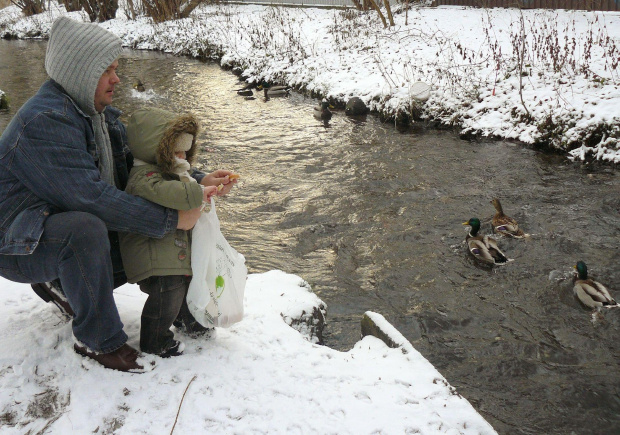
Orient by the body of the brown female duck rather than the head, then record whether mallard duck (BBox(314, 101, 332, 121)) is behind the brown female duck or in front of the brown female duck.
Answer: in front

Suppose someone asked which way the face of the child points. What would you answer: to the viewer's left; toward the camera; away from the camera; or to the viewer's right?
to the viewer's right

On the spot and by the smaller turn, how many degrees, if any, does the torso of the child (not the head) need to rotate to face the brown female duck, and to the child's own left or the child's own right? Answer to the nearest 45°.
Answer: approximately 45° to the child's own left

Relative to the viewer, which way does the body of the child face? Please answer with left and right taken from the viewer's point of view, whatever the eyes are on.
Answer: facing to the right of the viewer

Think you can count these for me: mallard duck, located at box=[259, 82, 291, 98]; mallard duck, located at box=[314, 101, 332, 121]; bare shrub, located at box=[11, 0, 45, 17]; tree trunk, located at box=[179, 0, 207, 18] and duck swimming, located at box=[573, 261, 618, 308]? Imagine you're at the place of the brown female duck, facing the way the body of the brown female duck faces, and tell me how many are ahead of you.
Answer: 4

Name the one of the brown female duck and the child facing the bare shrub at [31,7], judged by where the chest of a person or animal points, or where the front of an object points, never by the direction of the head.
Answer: the brown female duck

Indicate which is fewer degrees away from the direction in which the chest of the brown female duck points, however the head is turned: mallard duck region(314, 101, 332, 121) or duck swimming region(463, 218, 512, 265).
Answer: the mallard duck

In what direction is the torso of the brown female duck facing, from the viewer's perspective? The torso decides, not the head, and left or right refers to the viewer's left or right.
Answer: facing away from the viewer and to the left of the viewer

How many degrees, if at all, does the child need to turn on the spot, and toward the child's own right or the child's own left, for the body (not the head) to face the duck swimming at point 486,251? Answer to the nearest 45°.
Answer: approximately 45° to the child's own left

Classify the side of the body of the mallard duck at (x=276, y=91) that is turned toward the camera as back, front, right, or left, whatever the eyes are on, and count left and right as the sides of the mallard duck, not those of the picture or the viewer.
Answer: left

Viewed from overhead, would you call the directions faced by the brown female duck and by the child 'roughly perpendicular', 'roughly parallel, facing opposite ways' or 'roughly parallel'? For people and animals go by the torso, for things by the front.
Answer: roughly parallel, facing opposite ways

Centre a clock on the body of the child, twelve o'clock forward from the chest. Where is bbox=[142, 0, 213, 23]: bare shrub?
The bare shrub is roughly at 9 o'clock from the child.

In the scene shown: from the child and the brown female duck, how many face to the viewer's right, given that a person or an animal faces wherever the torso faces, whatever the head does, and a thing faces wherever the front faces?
1
